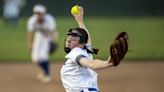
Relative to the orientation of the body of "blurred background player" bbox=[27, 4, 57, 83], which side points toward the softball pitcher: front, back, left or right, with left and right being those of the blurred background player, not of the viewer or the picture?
front

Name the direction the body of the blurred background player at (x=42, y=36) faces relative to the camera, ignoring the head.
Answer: toward the camera

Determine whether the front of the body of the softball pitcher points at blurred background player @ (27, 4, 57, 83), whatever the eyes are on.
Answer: no

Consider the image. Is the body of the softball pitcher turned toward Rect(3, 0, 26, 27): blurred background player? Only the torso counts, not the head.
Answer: no

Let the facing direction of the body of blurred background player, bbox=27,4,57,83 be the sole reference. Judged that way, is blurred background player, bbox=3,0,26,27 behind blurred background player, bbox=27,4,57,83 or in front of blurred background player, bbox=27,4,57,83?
behind
